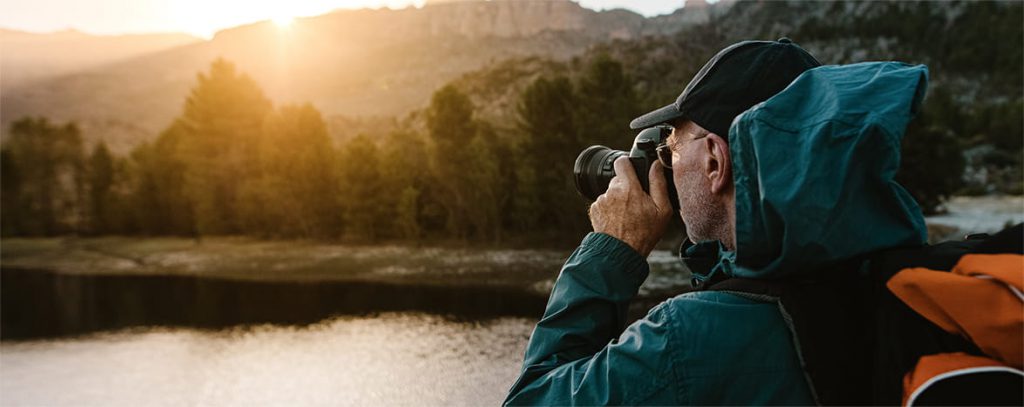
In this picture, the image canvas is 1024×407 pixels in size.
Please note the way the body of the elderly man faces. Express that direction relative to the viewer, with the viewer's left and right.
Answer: facing away from the viewer and to the left of the viewer

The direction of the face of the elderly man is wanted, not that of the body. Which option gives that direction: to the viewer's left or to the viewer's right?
to the viewer's left
